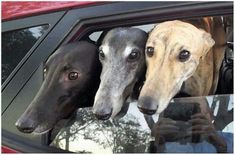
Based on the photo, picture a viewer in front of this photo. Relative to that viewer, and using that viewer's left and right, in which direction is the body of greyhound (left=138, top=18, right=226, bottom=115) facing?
facing the viewer and to the left of the viewer

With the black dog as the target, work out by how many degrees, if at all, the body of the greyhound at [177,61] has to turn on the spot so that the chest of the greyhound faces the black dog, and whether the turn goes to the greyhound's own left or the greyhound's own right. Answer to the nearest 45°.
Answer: approximately 45° to the greyhound's own right

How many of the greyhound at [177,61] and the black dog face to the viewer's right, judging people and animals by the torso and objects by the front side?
0

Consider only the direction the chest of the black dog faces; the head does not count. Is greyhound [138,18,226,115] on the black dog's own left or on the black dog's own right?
on the black dog's own left

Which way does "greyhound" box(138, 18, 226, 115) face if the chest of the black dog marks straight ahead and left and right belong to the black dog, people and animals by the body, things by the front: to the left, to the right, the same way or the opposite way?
the same way
